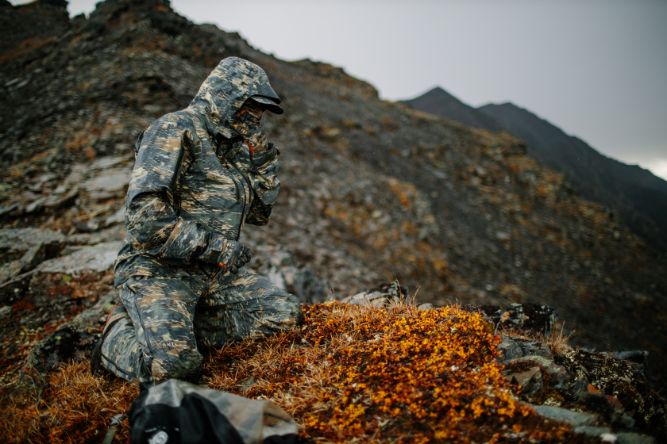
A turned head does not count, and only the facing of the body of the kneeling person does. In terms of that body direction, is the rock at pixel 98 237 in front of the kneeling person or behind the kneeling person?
behind

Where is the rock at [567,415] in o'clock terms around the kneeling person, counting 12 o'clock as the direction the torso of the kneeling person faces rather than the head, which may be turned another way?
The rock is roughly at 12 o'clock from the kneeling person.

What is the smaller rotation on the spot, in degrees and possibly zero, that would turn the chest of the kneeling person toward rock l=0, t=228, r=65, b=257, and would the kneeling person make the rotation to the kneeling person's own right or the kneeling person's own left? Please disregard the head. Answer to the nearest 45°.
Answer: approximately 180°

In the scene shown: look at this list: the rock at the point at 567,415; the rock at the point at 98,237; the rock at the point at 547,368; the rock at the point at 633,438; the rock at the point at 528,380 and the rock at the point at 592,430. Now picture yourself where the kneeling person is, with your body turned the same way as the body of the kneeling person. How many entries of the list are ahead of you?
5

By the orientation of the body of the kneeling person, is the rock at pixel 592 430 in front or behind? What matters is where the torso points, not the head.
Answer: in front

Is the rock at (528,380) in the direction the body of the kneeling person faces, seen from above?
yes

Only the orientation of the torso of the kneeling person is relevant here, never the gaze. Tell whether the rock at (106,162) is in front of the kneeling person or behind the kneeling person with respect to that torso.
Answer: behind

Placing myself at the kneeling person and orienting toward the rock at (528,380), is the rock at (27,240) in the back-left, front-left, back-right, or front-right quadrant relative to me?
back-left

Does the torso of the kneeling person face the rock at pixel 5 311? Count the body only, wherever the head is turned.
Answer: no

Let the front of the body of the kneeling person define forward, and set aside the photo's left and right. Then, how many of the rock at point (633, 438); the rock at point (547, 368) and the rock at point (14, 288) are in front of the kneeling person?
2

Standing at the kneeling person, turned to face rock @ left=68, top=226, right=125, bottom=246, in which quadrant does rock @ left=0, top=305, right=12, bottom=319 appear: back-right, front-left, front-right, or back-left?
front-left

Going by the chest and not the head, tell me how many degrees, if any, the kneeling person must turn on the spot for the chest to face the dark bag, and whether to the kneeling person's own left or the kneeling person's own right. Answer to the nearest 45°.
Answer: approximately 45° to the kneeling person's own right

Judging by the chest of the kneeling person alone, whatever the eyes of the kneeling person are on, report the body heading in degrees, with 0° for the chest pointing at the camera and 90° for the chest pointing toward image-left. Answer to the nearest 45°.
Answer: approximately 315°
